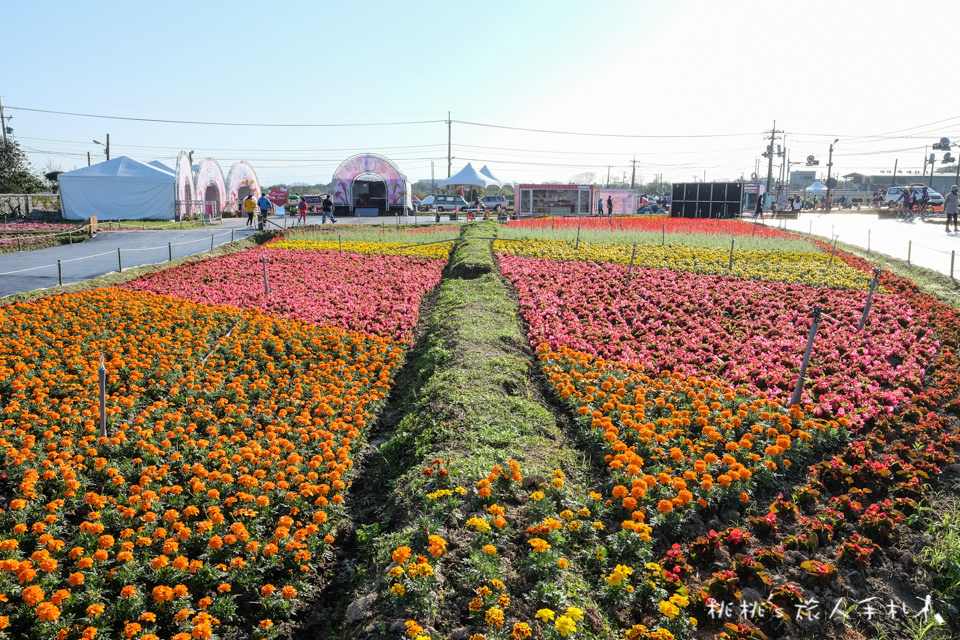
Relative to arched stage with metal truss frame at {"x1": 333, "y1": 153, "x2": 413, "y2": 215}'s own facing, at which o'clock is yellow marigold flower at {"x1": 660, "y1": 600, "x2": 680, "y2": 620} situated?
The yellow marigold flower is roughly at 12 o'clock from the arched stage with metal truss frame.

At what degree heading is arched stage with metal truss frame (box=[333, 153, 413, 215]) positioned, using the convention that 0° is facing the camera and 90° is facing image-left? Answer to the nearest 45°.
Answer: approximately 0°

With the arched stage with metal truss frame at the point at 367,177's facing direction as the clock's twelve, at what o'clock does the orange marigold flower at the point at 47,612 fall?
The orange marigold flower is roughly at 12 o'clock from the arched stage with metal truss frame.

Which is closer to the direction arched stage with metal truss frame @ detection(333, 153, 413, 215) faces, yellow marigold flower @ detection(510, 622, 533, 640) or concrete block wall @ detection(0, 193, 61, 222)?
the yellow marigold flower

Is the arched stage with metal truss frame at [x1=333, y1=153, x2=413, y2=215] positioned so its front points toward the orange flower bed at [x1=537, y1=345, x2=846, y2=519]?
yes

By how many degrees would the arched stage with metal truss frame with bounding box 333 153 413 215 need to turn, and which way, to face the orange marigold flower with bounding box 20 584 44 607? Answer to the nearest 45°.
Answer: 0° — it already faces it

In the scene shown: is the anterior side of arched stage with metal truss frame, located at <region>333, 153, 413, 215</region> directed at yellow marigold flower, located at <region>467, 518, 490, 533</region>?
yes

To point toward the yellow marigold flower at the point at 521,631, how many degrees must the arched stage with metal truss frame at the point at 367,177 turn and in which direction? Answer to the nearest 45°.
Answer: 0° — it already faces it

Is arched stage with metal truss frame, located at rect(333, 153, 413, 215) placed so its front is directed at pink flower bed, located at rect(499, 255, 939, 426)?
yes

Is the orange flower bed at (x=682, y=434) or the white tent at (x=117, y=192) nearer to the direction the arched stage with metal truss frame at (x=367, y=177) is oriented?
the orange flower bed

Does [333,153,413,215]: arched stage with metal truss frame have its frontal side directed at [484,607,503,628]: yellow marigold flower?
yes

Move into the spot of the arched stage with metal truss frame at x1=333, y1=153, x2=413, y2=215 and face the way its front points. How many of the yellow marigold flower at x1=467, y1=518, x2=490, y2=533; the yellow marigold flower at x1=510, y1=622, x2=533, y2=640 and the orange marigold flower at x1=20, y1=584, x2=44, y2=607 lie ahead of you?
3

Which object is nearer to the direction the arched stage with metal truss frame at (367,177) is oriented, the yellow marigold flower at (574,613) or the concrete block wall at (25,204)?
the yellow marigold flower

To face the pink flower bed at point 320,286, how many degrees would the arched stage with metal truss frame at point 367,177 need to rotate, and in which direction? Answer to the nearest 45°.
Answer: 0° — it already faces it
